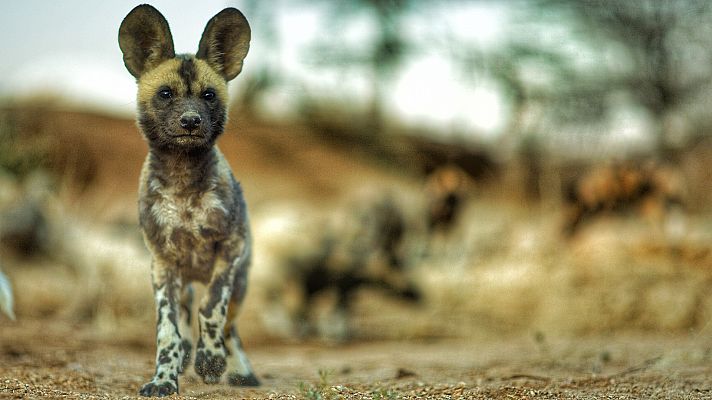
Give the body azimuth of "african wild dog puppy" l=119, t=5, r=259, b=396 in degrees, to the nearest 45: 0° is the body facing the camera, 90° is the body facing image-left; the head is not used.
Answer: approximately 0°

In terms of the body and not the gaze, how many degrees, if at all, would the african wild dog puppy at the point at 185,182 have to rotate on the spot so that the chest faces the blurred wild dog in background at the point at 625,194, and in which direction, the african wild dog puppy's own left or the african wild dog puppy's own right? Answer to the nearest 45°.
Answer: approximately 135° to the african wild dog puppy's own left
